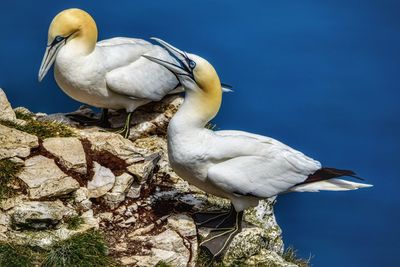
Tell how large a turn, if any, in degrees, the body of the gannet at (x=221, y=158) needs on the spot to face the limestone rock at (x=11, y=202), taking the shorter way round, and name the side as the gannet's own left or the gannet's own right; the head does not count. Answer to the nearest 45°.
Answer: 0° — it already faces it

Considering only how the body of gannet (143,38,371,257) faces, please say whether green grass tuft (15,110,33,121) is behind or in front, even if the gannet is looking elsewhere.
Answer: in front

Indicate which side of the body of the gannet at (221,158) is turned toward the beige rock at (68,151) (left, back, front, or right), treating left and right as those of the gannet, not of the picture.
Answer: front

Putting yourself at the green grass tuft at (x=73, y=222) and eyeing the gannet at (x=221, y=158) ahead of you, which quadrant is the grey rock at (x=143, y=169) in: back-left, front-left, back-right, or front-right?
front-left

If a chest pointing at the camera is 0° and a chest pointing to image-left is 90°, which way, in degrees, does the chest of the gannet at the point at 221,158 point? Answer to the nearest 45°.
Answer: approximately 90°

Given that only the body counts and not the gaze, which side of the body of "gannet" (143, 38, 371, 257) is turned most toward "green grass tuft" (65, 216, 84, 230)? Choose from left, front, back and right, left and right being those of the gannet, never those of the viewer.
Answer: front

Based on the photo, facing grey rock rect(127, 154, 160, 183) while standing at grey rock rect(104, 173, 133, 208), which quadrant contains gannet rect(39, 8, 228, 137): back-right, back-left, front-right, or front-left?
front-left

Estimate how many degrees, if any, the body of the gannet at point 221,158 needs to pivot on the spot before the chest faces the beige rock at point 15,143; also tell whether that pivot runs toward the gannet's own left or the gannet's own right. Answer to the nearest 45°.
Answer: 0° — it already faces it
